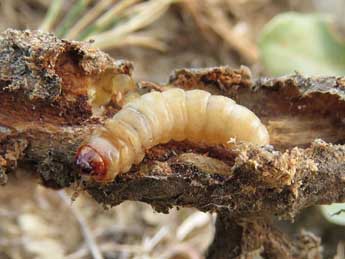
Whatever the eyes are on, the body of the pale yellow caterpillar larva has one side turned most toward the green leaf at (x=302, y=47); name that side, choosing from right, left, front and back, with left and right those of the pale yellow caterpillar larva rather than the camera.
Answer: back

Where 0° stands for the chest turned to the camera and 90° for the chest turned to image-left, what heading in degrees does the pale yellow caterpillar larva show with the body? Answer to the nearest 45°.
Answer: approximately 45°

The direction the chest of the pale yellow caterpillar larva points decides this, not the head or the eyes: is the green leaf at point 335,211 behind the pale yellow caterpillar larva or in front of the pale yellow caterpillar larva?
behind

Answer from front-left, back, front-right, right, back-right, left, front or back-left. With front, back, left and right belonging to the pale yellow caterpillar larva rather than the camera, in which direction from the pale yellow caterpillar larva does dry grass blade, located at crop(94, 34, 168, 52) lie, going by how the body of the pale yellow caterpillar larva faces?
back-right
